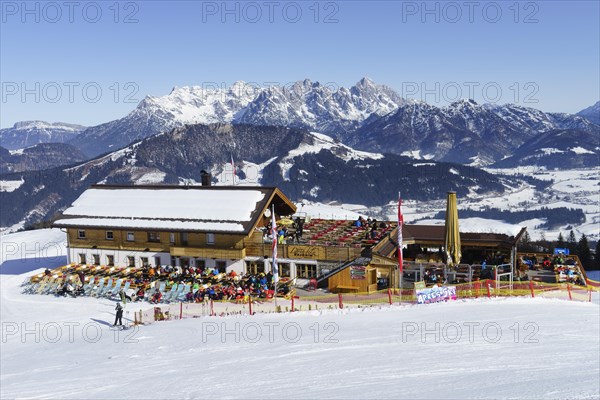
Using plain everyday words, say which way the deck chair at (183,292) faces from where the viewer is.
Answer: facing the viewer and to the left of the viewer

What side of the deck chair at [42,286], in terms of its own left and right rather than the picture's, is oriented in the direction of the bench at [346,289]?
left

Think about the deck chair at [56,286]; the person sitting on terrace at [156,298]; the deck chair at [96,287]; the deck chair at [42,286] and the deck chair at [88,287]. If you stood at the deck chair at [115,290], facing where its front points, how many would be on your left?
1

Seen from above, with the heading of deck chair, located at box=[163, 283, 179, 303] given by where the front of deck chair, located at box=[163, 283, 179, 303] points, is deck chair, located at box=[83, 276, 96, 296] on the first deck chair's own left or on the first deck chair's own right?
on the first deck chair's own right

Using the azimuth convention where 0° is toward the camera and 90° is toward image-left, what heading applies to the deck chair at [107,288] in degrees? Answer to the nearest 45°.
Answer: approximately 45°

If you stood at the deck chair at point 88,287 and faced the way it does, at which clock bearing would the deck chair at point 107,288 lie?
the deck chair at point 107,288 is roughly at 9 o'clock from the deck chair at point 88,287.

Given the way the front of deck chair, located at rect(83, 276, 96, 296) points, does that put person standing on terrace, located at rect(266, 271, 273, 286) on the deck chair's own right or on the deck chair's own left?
on the deck chair's own left

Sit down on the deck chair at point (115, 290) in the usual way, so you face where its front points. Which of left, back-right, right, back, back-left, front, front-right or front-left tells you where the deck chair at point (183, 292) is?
left

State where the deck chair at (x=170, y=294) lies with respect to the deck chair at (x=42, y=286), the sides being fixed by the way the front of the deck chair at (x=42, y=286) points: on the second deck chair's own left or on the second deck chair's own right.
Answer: on the second deck chair's own left

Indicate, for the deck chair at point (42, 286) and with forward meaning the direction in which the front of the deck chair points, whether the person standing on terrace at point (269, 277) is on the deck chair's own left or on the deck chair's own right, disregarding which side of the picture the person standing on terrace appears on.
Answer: on the deck chair's own left

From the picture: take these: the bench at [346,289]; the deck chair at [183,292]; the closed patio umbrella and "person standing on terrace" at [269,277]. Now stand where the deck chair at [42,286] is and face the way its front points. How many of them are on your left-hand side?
4

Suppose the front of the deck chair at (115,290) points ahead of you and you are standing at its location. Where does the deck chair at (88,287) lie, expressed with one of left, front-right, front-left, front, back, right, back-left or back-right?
right

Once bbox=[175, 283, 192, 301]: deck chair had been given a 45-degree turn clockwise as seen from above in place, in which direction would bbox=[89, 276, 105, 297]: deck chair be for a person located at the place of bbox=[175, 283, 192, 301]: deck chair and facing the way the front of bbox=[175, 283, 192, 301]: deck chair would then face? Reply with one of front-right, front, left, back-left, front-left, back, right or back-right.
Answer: front-right

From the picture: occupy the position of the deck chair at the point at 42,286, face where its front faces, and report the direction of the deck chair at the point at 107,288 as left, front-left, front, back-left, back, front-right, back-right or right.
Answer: left
